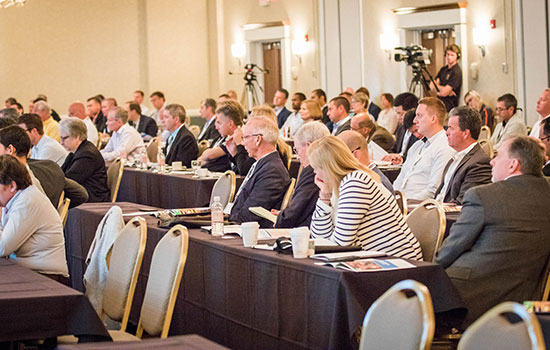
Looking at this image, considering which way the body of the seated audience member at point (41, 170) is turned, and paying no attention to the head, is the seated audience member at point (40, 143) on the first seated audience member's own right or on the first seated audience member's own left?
on the first seated audience member's own right

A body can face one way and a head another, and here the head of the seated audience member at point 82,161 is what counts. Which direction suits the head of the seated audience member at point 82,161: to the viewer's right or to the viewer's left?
to the viewer's left

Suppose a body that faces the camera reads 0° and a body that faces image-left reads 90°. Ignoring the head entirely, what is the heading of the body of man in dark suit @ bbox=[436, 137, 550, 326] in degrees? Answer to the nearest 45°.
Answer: approximately 135°

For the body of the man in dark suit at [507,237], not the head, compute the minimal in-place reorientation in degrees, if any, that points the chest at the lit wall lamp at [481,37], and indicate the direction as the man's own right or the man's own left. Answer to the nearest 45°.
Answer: approximately 45° to the man's own right

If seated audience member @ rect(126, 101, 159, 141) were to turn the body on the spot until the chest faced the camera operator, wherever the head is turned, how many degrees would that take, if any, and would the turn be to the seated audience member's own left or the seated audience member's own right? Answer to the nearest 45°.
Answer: approximately 180°

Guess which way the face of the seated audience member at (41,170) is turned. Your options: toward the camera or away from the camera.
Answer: away from the camera

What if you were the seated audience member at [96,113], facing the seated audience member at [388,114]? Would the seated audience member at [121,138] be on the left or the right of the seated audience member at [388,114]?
right

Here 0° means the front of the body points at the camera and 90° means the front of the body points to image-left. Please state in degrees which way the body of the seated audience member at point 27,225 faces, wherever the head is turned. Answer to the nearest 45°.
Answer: approximately 90°

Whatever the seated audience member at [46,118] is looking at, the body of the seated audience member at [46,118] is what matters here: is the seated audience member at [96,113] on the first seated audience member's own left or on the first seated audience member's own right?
on the first seated audience member's own right

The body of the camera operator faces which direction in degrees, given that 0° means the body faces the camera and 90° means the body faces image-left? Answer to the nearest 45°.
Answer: approximately 45°

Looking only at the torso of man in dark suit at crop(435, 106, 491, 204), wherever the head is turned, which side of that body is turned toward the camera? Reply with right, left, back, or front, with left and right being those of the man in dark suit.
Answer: left

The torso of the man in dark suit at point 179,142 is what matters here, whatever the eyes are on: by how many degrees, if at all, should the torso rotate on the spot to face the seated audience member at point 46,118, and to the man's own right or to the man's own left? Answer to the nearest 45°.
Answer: approximately 45° to the man's own right
